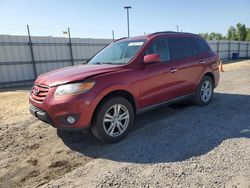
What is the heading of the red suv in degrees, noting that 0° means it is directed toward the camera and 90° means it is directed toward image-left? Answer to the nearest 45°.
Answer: approximately 45°

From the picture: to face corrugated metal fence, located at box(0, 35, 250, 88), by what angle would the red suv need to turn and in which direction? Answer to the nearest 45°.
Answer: approximately 90° to its right
